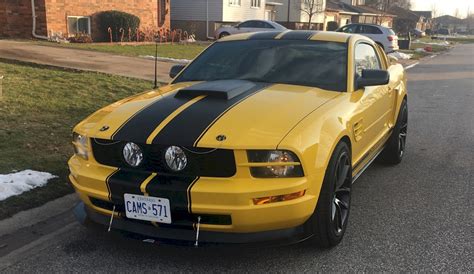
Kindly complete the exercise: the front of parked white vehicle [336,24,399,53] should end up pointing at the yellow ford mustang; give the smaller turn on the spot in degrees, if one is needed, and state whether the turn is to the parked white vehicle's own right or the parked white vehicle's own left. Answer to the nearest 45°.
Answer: approximately 135° to the parked white vehicle's own left

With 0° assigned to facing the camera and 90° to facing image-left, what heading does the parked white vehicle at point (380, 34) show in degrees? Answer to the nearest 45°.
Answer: approximately 135°

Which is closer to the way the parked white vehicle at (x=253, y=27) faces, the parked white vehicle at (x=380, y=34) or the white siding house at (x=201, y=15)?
the white siding house

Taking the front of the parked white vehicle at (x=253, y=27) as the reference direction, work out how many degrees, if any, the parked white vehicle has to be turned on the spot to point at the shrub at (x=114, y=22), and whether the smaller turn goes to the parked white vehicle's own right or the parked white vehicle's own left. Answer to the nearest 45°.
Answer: approximately 45° to the parked white vehicle's own left

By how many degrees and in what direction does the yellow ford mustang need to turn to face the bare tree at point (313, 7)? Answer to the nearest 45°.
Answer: approximately 135° to its right

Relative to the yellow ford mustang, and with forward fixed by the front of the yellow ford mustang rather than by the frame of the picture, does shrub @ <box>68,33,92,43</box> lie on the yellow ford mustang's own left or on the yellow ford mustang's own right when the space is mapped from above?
on the yellow ford mustang's own right

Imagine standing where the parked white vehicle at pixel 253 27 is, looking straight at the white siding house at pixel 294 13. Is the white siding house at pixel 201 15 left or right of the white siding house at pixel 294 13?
left

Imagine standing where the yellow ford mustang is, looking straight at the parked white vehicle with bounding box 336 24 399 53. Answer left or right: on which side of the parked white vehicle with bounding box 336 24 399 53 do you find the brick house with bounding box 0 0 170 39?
left

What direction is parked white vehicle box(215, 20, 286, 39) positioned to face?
to the viewer's left

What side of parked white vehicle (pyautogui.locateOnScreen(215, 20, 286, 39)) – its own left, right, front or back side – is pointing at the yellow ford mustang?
left
